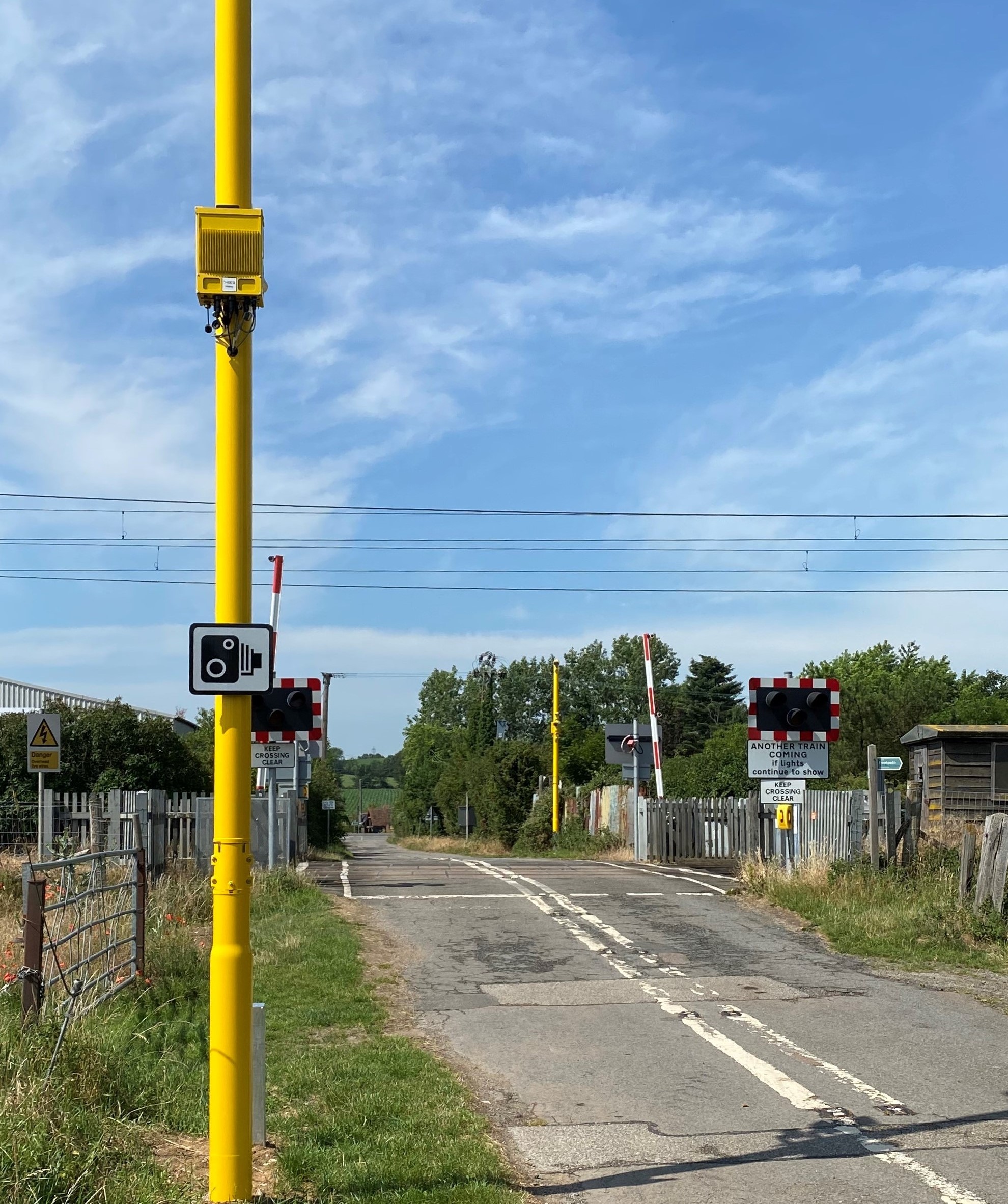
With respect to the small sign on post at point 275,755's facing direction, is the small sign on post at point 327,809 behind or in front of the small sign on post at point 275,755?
behind

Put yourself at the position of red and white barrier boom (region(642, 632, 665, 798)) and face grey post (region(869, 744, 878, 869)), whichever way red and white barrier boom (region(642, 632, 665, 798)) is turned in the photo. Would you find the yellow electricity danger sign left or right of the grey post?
right

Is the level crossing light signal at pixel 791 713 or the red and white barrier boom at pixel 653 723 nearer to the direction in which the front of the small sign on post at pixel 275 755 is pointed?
the level crossing light signal

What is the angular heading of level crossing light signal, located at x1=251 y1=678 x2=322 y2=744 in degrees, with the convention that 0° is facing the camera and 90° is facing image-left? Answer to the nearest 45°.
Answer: approximately 0°

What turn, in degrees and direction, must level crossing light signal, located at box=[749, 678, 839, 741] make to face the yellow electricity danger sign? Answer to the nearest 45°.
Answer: approximately 90° to its right

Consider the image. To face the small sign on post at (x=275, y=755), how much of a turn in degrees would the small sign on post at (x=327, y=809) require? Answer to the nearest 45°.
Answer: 0° — it already faces it

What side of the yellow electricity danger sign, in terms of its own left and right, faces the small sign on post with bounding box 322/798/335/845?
back

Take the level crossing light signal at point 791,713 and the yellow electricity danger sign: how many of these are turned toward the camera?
2

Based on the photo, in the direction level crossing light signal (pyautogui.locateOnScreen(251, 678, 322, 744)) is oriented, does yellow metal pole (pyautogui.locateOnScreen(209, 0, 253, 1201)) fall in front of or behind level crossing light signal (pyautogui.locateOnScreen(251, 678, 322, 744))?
in front
